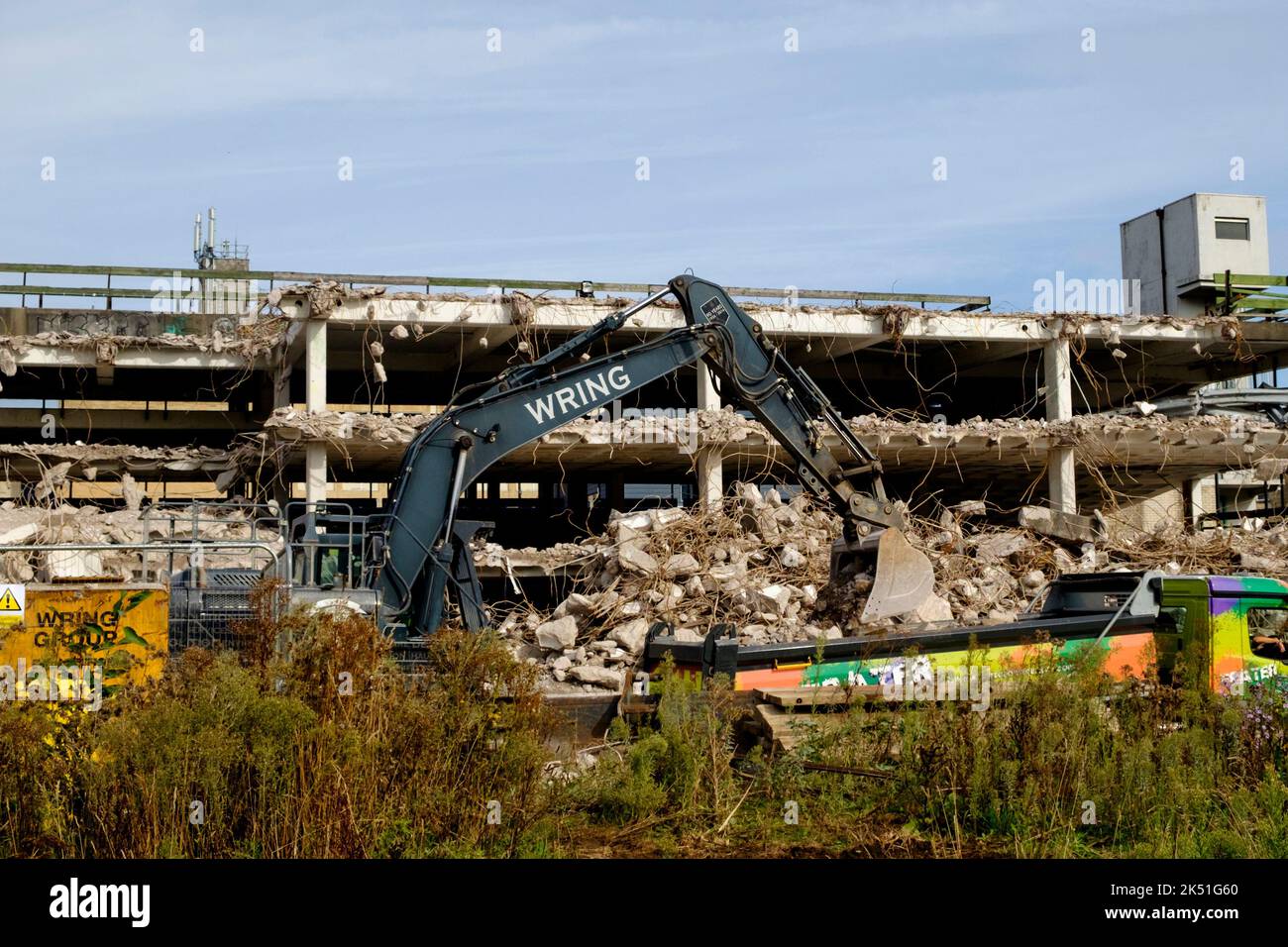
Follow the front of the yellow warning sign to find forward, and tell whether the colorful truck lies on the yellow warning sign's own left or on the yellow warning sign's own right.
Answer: on the yellow warning sign's own left

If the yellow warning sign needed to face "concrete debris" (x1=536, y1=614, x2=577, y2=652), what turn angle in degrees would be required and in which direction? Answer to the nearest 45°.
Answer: approximately 135° to its left

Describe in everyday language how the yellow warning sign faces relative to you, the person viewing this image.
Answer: facing the viewer

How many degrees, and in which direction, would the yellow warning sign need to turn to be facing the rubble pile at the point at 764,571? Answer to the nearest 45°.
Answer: approximately 135° to its left

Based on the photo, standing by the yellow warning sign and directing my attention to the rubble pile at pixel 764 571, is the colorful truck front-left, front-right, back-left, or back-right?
front-right

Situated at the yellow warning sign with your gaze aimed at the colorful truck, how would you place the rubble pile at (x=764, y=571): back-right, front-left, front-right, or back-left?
front-left
